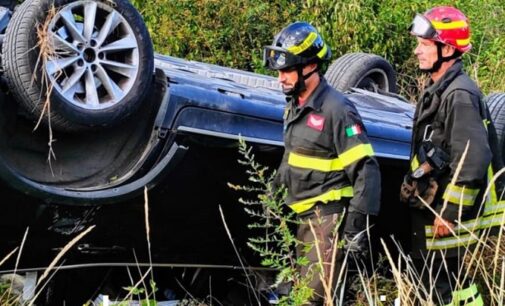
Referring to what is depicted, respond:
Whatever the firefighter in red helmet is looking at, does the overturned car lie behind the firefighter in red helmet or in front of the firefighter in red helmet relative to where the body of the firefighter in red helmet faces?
in front

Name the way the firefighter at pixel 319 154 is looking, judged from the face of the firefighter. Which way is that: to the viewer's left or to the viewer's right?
to the viewer's left

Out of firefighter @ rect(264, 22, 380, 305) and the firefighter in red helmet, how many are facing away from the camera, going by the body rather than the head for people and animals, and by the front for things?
0

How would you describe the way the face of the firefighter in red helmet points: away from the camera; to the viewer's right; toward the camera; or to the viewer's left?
to the viewer's left

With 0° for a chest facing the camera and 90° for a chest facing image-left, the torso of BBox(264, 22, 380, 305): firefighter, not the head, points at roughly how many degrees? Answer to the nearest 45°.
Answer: approximately 45°

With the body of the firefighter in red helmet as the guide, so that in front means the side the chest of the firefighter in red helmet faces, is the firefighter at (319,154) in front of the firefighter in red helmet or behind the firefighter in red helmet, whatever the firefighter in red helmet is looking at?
in front

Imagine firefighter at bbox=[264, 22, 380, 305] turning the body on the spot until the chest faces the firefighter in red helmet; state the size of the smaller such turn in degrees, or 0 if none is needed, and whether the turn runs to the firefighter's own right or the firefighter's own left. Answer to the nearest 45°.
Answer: approximately 135° to the firefighter's own left

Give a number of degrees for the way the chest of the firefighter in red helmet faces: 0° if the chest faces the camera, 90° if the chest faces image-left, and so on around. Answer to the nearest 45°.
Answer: approximately 90°
